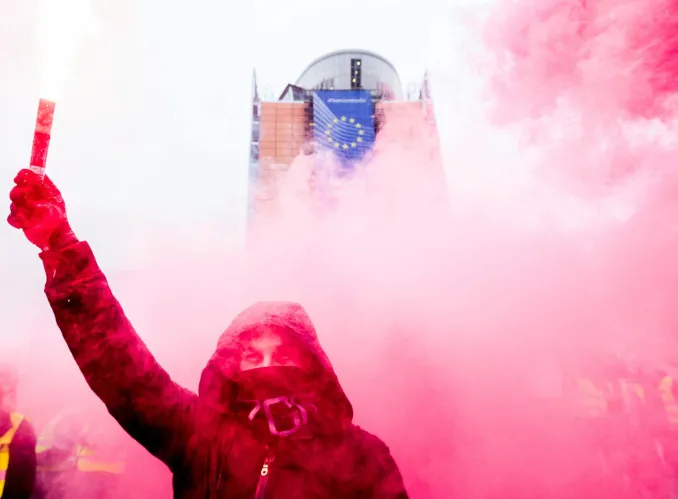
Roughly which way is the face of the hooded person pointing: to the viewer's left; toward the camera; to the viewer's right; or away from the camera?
toward the camera

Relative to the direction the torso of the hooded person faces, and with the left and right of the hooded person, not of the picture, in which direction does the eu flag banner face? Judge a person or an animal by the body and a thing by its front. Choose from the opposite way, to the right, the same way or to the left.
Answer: the same way

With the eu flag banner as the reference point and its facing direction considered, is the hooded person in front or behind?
in front

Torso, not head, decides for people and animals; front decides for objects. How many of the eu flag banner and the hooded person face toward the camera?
2

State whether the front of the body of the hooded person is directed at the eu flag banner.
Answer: no

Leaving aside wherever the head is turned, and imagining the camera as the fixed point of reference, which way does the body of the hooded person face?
toward the camera

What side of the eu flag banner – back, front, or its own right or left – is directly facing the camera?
front
